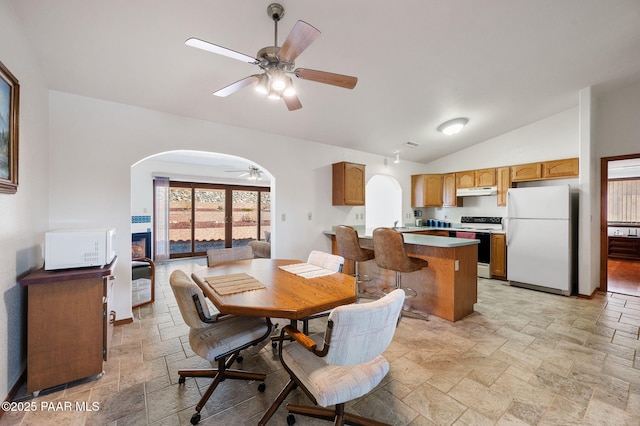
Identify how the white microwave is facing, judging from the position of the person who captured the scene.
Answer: facing to the right of the viewer

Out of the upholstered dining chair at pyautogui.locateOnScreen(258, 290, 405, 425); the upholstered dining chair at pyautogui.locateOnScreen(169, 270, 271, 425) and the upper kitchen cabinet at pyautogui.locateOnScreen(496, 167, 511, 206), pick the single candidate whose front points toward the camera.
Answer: the upper kitchen cabinet

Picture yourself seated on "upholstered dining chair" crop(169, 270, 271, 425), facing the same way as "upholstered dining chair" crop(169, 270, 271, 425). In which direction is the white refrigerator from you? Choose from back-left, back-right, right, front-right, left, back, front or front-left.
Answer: front-right

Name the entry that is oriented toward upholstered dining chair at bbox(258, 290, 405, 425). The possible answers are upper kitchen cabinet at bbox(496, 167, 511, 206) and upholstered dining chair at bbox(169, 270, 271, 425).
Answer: the upper kitchen cabinet

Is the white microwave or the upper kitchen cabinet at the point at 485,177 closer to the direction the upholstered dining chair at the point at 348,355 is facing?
the white microwave

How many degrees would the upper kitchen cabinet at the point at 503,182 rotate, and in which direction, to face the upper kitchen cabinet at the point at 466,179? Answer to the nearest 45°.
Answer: approximately 90° to its right

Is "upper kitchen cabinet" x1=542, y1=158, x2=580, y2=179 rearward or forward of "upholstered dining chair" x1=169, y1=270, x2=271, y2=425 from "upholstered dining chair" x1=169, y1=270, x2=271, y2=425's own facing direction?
forward

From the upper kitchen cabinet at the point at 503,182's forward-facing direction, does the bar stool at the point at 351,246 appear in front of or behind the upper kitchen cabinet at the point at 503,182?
in front

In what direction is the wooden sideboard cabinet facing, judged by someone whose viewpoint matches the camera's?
facing to the right of the viewer

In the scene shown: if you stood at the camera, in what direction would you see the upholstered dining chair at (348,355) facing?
facing away from the viewer and to the left of the viewer

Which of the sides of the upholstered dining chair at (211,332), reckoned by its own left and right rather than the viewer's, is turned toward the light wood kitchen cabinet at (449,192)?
front

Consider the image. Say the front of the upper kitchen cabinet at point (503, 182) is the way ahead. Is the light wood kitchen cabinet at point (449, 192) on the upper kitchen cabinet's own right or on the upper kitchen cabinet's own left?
on the upper kitchen cabinet's own right

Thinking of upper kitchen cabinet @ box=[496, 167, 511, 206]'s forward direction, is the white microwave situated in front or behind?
in front
